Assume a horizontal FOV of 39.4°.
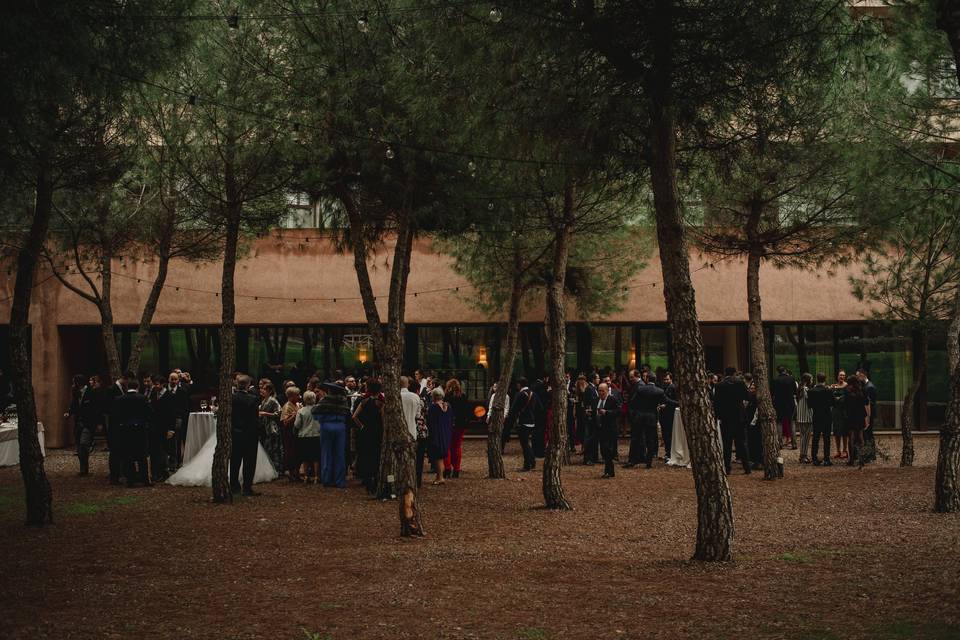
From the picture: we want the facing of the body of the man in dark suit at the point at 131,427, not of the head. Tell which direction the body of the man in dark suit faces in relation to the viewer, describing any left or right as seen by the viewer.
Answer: facing away from the viewer

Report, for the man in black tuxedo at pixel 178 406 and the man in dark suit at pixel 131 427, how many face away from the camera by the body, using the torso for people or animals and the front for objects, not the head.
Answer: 1

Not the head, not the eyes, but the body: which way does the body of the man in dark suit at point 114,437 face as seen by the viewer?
to the viewer's right

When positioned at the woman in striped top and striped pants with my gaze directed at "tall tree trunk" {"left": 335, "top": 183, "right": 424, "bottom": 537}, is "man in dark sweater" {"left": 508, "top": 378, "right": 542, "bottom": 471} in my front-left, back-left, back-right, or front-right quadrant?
front-right

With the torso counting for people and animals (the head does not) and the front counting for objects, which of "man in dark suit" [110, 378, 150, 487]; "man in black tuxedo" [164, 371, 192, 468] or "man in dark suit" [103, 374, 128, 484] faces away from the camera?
"man in dark suit" [110, 378, 150, 487]

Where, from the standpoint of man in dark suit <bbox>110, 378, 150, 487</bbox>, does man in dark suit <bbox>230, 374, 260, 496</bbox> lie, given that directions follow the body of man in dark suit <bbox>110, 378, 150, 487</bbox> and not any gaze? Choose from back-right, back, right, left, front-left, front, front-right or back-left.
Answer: back-right

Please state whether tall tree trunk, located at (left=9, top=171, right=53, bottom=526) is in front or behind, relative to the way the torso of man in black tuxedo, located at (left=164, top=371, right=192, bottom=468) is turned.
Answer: in front

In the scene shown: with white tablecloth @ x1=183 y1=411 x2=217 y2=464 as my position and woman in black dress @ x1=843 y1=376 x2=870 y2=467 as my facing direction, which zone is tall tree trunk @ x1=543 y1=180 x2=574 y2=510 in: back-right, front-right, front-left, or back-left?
front-right

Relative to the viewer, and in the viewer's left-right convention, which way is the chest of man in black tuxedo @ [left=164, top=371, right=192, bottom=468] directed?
facing the viewer and to the left of the viewer

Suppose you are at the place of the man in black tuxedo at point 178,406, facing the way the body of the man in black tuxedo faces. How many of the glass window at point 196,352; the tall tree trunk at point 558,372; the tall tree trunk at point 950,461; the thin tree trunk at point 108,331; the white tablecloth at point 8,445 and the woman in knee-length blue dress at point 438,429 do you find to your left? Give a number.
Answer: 3

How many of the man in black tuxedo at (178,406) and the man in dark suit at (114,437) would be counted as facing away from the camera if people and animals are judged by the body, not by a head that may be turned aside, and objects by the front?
0

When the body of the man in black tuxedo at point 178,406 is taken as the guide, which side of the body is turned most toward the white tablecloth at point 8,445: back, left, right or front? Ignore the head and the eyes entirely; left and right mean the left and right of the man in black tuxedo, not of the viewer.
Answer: right

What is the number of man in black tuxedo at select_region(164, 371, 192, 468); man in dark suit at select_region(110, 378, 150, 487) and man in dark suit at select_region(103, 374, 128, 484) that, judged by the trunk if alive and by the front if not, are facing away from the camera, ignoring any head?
1
